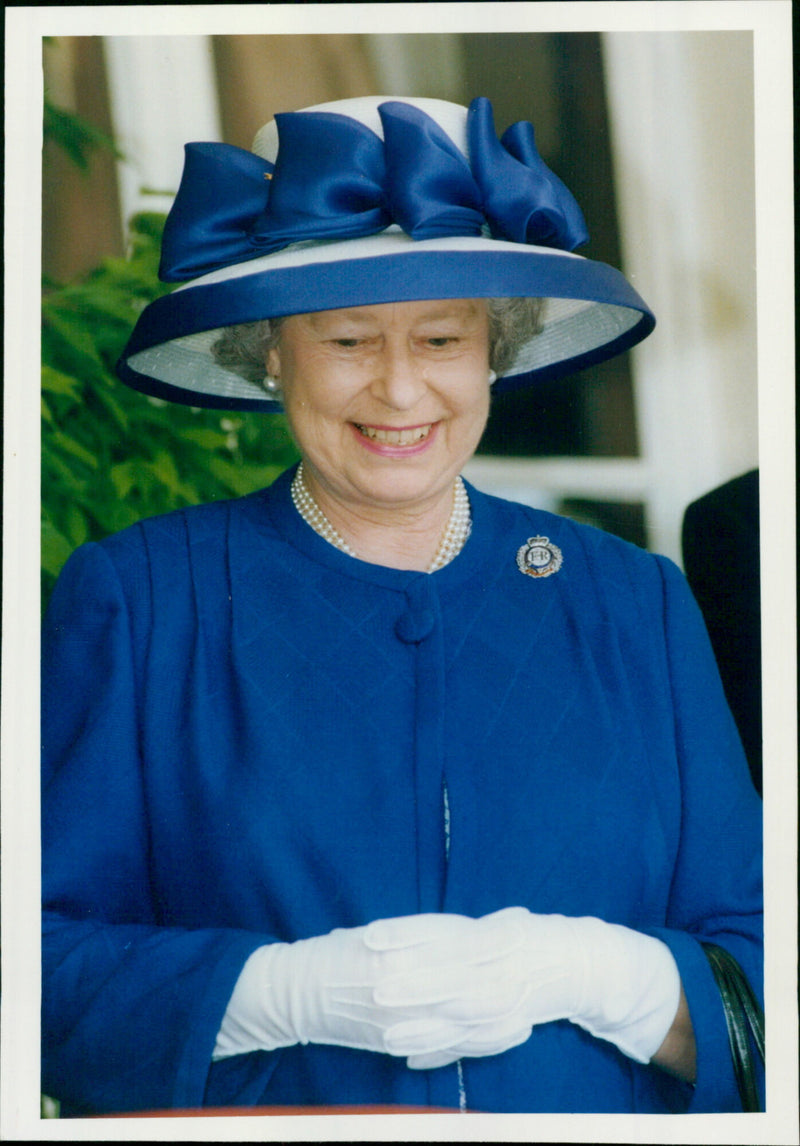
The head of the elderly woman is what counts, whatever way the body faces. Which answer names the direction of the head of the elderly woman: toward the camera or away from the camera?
toward the camera

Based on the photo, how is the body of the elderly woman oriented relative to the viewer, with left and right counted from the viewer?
facing the viewer
